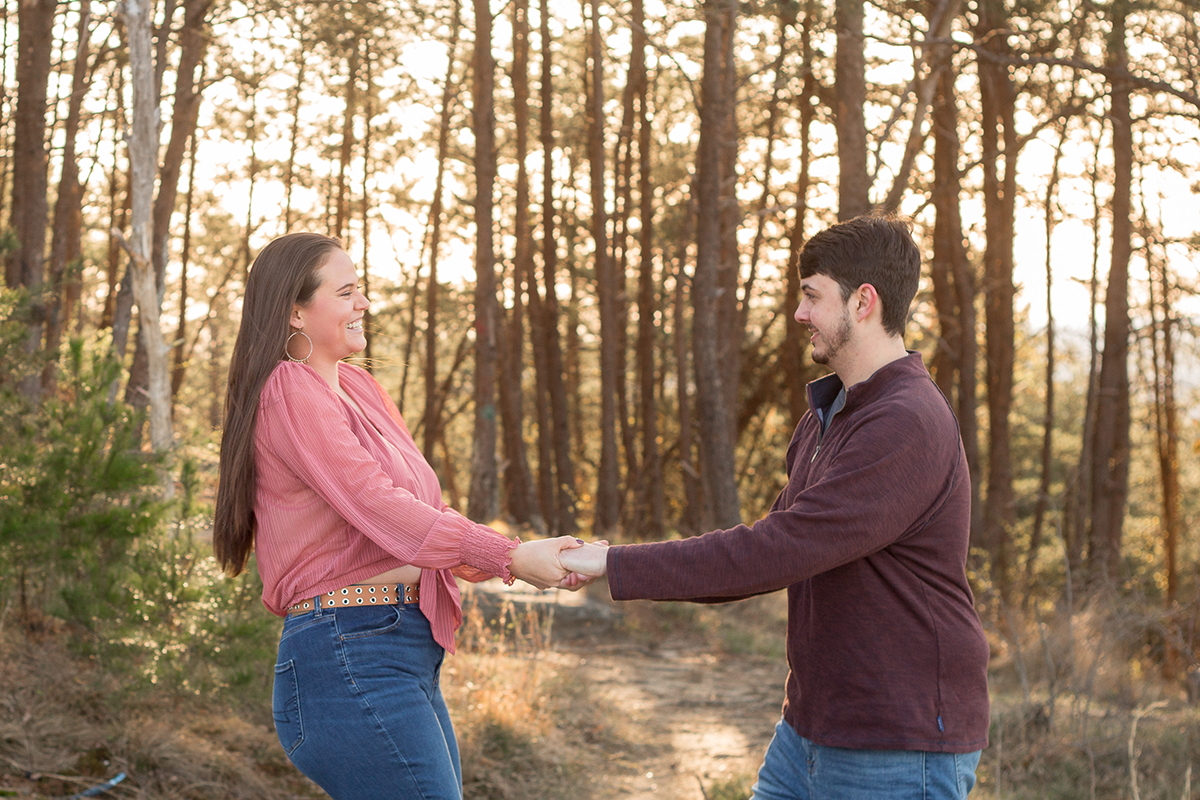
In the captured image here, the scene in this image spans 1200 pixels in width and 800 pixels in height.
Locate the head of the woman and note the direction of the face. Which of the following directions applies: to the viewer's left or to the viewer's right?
to the viewer's right

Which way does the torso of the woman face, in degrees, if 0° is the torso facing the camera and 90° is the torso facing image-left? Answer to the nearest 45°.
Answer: approximately 270°

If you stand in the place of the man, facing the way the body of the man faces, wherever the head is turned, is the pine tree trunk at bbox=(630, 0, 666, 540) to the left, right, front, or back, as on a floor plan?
right

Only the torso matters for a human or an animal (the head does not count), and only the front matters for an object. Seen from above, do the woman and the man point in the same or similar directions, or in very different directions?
very different directions

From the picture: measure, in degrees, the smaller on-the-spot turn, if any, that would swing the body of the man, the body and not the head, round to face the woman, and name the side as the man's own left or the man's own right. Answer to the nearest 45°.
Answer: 0° — they already face them

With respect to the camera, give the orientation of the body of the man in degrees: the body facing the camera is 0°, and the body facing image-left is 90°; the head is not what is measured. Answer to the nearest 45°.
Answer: approximately 90°

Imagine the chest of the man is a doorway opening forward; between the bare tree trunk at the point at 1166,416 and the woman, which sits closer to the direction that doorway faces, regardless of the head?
the woman
